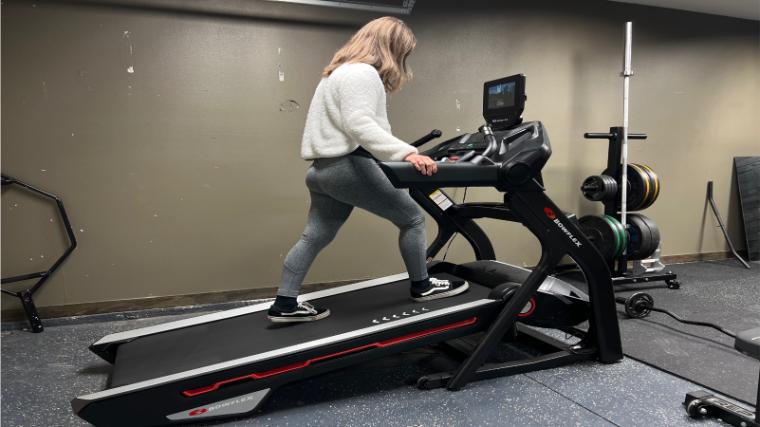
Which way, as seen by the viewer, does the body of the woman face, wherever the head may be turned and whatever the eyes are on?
to the viewer's right

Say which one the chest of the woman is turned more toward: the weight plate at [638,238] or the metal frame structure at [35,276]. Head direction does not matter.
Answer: the weight plate

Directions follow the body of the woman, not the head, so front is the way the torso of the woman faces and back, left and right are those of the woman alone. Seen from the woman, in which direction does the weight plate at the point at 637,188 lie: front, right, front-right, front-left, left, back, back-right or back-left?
front-left

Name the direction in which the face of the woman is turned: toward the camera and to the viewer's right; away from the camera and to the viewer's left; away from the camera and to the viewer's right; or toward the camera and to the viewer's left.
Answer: away from the camera and to the viewer's right

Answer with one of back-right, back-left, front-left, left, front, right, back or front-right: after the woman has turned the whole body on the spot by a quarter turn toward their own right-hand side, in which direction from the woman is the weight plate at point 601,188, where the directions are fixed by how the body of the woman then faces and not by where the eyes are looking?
back-left

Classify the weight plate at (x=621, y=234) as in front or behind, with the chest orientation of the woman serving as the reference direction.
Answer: in front

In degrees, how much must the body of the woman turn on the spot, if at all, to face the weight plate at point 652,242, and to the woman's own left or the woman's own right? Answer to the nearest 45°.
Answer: approximately 45° to the woman's own left
